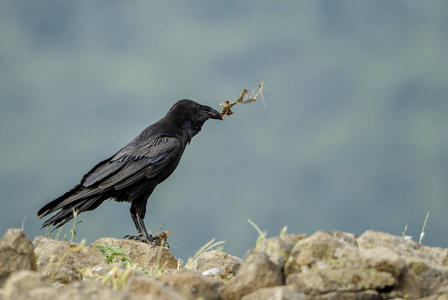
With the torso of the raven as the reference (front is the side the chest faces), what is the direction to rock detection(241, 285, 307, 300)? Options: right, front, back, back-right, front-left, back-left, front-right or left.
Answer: right

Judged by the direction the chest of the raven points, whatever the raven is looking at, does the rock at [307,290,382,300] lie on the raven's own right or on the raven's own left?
on the raven's own right

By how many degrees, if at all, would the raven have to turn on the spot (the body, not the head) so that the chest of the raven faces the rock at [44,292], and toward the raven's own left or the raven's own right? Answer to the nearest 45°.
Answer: approximately 90° to the raven's own right

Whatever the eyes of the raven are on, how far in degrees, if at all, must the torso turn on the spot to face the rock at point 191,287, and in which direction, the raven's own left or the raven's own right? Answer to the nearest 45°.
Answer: approximately 90° to the raven's own right

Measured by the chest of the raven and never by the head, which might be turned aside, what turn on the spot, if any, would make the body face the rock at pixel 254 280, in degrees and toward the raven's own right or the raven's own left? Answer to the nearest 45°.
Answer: approximately 90° to the raven's own right

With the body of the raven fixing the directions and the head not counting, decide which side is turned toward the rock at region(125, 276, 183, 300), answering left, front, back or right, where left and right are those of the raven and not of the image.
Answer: right

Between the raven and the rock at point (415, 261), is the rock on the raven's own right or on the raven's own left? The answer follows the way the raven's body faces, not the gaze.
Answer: on the raven's own right

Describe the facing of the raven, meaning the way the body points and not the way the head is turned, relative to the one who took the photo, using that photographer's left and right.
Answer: facing to the right of the viewer
